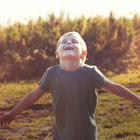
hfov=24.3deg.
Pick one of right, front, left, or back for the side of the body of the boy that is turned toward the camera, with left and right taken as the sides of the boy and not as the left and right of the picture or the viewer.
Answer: front
